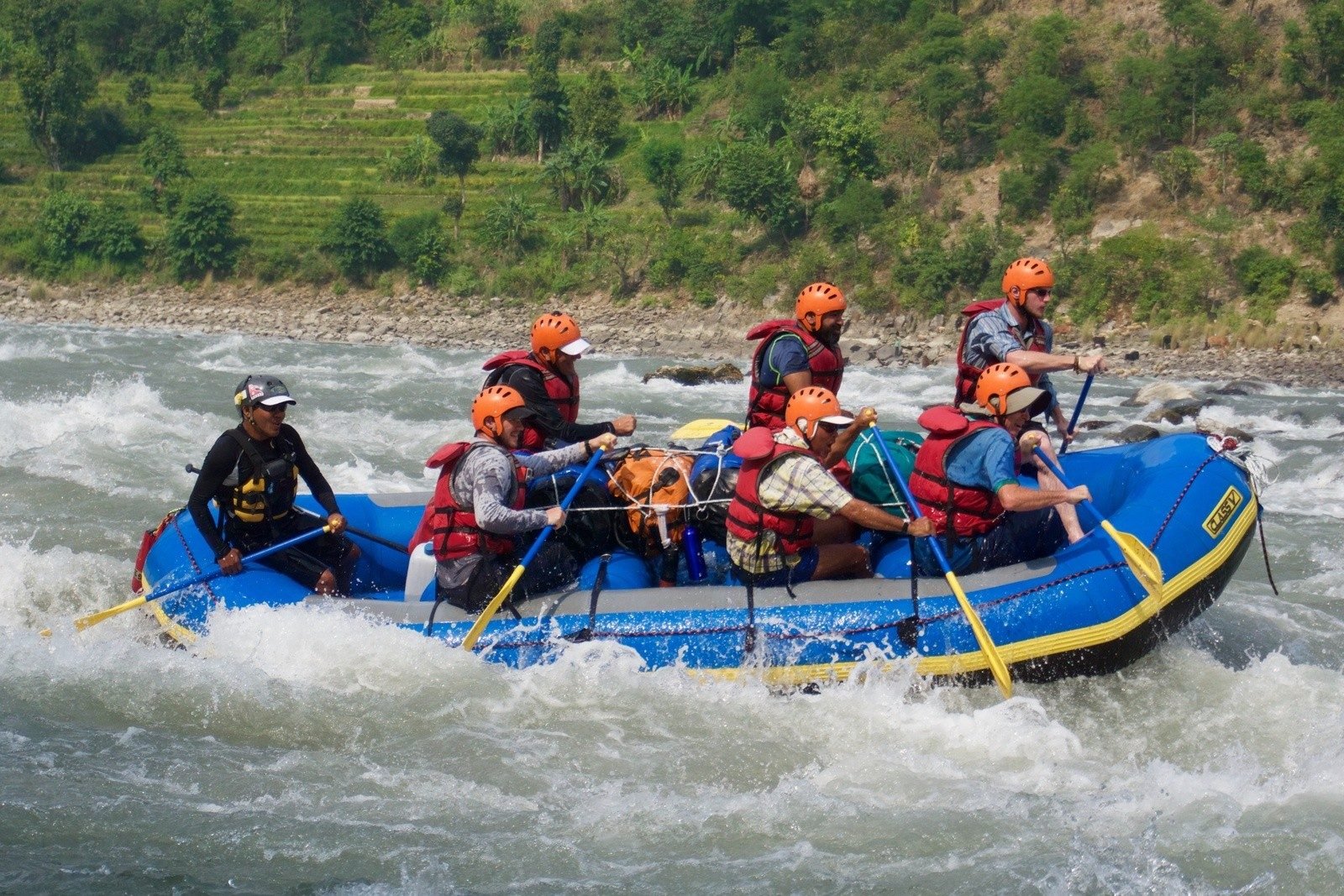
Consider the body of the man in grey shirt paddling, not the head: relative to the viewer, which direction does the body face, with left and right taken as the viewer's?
facing to the right of the viewer

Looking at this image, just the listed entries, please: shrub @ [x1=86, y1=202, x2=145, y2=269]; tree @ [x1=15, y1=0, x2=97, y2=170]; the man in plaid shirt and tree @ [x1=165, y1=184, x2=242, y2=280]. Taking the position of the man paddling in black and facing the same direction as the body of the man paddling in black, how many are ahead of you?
1

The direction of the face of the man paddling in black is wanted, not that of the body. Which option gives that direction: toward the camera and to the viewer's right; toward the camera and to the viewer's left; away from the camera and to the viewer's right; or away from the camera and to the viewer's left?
toward the camera and to the viewer's right

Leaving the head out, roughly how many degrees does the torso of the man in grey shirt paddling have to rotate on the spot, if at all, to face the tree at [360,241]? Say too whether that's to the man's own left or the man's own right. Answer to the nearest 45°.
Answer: approximately 90° to the man's own left

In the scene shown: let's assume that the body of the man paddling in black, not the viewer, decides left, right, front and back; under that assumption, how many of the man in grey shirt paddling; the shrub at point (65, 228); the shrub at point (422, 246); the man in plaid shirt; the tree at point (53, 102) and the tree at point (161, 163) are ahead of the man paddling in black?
2

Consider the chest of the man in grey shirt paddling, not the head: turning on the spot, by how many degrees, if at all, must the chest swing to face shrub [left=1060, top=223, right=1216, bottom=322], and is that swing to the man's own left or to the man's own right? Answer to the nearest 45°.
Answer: approximately 45° to the man's own left

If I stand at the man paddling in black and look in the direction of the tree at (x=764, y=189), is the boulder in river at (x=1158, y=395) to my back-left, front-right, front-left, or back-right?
front-right

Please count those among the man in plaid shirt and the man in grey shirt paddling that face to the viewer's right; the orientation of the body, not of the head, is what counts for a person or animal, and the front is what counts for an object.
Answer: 2

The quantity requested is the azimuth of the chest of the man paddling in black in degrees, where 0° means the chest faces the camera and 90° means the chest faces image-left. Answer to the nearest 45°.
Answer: approximately 315°

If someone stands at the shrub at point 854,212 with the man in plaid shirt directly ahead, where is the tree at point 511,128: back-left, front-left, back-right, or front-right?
back-right

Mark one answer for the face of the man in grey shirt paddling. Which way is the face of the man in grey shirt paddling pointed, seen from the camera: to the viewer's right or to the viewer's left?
to the viewer's right

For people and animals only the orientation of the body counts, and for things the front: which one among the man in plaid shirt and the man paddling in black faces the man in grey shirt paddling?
the man paddling in black

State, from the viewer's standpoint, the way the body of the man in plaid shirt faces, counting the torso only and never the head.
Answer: to the viewer's right

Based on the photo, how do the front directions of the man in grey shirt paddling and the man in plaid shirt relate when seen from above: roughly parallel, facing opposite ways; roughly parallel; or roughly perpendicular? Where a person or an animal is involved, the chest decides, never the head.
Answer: roughly parallel

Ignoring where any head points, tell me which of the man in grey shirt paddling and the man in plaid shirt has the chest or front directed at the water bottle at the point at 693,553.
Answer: the man in grey shirt paddling

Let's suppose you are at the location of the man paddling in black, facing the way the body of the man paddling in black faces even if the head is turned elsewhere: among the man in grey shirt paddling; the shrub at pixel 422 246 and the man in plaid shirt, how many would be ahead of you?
2
